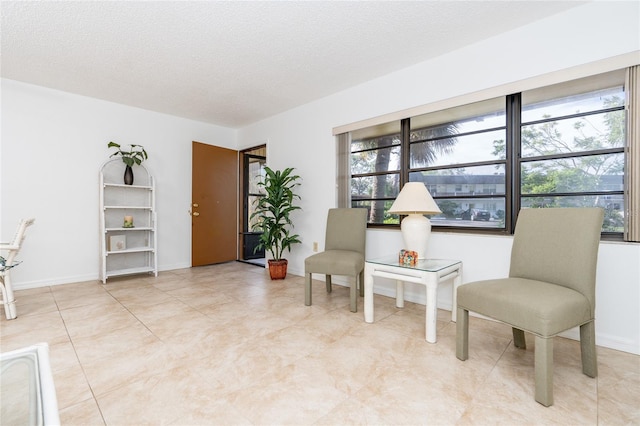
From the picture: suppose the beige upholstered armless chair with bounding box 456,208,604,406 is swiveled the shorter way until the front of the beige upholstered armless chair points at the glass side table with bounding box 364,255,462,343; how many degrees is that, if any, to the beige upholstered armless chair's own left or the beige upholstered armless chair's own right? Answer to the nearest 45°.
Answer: approximately 45° to the beige upholstered armless chair's own right

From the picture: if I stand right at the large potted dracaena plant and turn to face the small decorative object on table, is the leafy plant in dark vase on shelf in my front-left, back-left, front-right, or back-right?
back-right

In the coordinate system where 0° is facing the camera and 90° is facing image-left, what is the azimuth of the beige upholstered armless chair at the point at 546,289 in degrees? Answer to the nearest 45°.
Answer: approximately 45°

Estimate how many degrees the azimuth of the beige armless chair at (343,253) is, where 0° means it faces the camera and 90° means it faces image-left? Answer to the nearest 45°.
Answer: approximately 45°

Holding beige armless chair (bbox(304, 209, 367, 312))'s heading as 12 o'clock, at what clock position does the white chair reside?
The white chair is roughly at 1 o'clock from the beige armless chair.

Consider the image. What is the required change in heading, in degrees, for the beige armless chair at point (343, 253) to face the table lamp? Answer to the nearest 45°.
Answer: approximately 90° to its left

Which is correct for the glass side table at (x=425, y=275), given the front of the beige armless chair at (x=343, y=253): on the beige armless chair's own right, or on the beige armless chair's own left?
on the beige armless chair's own left
